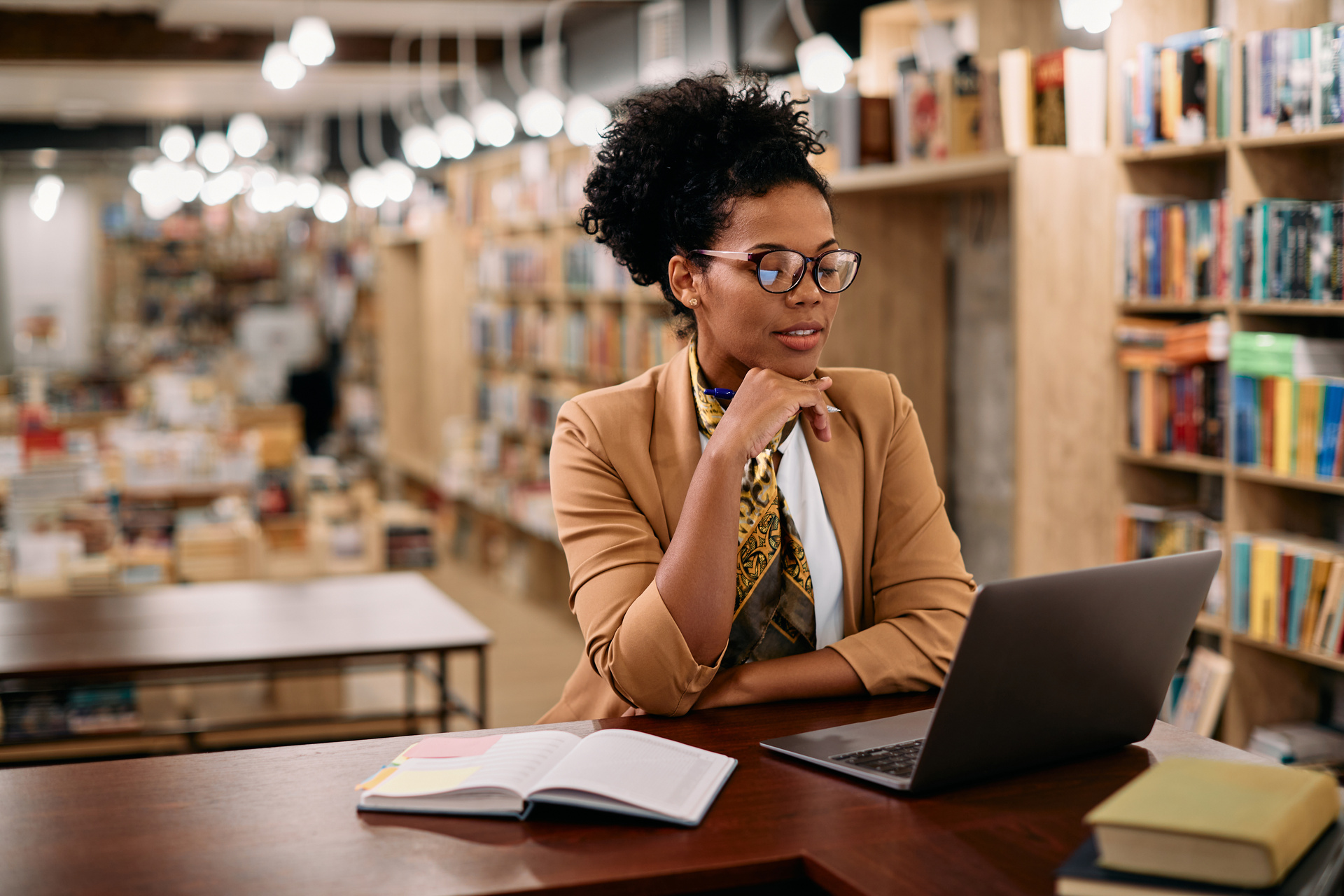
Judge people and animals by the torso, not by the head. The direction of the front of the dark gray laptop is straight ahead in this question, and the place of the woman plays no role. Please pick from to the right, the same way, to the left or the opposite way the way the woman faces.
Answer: the opposite way

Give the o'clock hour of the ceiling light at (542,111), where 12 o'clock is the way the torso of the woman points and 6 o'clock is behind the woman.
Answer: The ceiling light is roughly at 7 o'clock from the woman.

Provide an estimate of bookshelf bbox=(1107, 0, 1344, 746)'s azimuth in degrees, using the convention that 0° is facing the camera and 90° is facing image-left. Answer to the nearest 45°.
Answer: approximately 45°

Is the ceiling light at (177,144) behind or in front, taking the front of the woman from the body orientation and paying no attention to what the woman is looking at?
behind

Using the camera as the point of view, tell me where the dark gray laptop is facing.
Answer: facing away from the viewer and to the left of the viewer

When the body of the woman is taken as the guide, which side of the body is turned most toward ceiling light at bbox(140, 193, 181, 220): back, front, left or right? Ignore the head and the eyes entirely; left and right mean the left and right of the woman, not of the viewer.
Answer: back

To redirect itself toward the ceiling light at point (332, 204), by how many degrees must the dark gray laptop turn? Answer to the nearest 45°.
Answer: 0° — it already faces it

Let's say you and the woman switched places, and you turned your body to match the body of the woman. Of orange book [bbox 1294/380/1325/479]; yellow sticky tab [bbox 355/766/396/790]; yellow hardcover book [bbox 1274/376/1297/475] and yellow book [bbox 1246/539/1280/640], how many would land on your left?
3

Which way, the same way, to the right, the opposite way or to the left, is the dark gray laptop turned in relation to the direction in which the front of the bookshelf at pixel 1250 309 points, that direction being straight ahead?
to the right

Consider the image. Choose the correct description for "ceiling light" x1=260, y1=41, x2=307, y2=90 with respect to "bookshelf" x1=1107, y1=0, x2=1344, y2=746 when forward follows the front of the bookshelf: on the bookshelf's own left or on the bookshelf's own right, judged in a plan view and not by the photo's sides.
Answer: on the bookshelf's own right

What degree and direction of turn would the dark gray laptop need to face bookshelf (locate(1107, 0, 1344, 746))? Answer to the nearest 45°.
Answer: approximately 45° to its right

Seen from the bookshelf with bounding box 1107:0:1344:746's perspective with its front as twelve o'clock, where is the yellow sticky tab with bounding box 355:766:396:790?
The yellow sticky tab is roughly at 11 o'clock from the bookshelf.

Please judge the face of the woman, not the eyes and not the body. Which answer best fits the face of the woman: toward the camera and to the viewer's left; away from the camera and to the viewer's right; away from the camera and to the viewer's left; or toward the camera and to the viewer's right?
toward the camera and to the viewer's right
